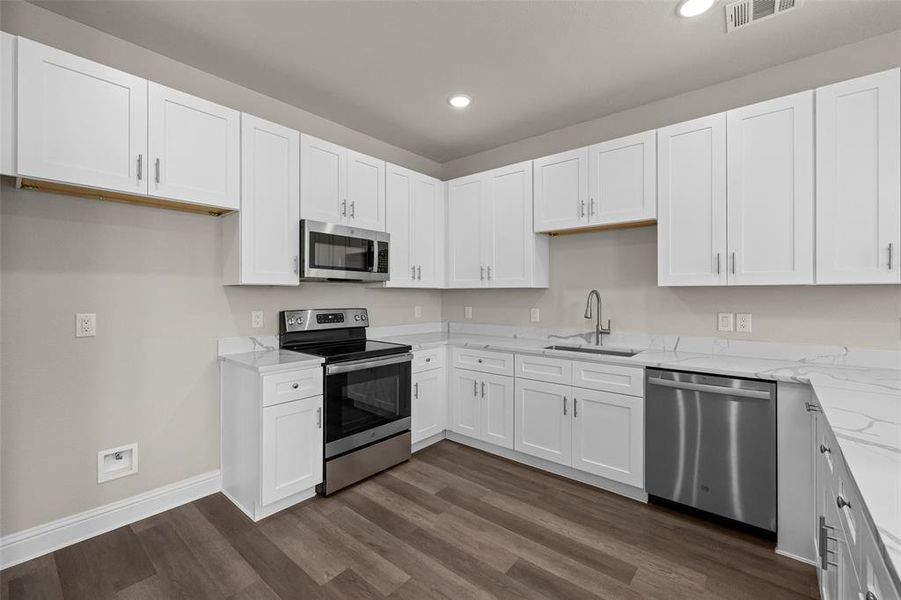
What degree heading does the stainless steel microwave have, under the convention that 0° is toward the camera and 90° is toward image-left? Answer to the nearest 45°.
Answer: approximately 315°

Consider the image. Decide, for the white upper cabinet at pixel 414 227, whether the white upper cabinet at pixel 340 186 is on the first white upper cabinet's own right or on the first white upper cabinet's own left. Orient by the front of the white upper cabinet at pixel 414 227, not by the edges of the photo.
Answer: on the first white upper cabinet's own right

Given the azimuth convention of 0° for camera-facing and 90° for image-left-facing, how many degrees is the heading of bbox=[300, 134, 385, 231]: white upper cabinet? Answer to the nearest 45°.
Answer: approximately 315°

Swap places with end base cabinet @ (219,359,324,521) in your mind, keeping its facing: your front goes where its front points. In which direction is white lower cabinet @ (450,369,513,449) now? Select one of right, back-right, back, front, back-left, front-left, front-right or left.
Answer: front-left

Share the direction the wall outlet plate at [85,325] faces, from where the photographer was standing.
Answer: facing the viewer

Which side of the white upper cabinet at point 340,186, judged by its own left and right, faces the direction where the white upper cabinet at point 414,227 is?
left

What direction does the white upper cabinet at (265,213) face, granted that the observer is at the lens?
facing the viewer and to the right of the viewer

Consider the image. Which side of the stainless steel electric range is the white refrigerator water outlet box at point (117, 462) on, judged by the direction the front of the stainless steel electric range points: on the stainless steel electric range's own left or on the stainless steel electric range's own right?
on the stainless steel electric range's own right

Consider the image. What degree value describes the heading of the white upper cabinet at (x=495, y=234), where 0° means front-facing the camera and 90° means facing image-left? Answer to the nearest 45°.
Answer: approximately 45°
